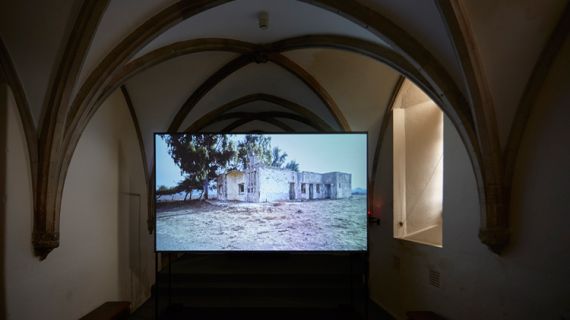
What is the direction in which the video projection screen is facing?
toward the camera
